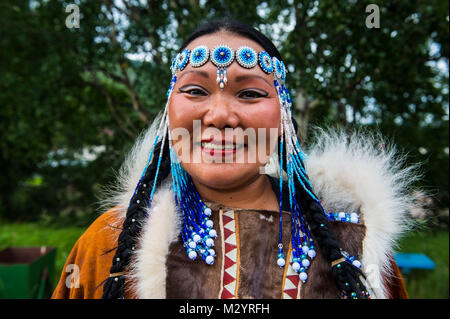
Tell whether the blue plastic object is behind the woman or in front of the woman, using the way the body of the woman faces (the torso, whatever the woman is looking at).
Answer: behind

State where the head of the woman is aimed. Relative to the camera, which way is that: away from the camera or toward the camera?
toward the camera

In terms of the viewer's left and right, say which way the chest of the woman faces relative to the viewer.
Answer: facing the viewer
